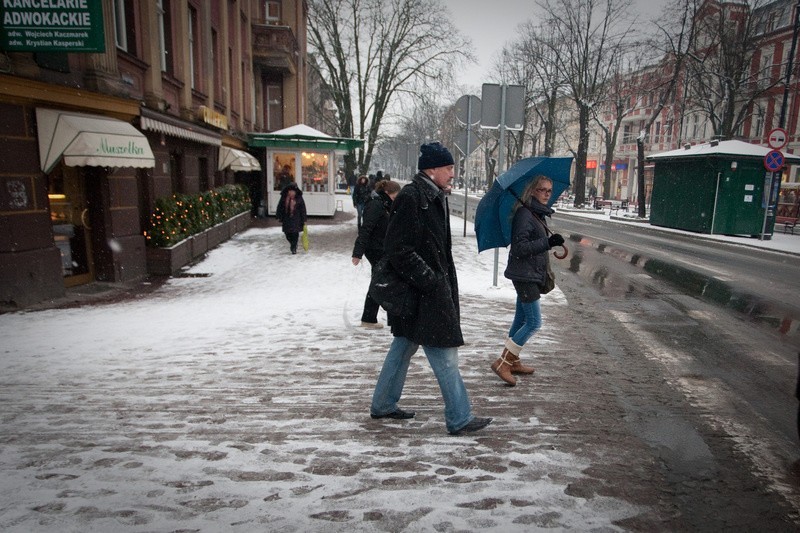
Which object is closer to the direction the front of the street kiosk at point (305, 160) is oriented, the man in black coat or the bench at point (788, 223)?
the man in black coat

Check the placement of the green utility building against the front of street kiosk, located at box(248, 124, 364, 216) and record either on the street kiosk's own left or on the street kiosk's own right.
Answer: on the street kiosk's own left

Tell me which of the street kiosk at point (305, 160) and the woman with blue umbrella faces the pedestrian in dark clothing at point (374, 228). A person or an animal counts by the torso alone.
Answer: the street kiosk
